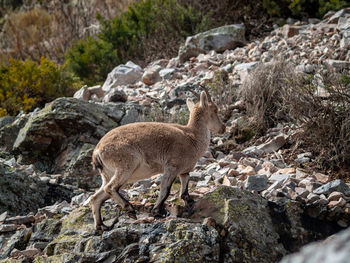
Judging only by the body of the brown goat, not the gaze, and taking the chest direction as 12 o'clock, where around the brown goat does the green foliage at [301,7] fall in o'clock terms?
The green foliage is roughly at 10 o'clock from the brown goat.

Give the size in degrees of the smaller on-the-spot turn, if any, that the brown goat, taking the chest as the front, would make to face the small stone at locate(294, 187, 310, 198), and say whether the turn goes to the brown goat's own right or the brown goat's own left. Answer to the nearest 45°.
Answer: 0° — it already faces it

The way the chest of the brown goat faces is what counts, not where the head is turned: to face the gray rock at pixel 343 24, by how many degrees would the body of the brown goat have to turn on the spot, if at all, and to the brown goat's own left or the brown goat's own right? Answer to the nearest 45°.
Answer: approximately 45° to the brown goat's own left

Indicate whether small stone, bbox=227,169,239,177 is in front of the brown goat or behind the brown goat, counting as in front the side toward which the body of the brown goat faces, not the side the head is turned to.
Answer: in front

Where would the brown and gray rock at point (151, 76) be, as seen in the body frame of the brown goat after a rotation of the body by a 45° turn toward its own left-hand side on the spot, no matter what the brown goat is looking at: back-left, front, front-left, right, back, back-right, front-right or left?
front-left

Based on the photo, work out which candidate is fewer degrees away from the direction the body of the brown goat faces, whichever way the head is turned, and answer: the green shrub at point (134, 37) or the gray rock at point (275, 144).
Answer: the gray rock

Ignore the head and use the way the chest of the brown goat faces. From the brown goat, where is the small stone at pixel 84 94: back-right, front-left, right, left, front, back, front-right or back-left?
left

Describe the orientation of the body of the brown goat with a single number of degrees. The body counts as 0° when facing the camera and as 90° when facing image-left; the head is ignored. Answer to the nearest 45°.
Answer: approximately 270°

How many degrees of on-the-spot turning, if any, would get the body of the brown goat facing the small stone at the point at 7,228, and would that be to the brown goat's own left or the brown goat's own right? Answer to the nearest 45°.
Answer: approximately 180°

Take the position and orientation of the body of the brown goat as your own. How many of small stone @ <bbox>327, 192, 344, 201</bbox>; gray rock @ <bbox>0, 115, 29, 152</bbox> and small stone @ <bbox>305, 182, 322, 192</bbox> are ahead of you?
2

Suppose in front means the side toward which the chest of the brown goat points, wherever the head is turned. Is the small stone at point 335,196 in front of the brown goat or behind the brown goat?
in front

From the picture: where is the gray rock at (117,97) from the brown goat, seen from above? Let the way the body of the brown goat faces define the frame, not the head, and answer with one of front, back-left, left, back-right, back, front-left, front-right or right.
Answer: left

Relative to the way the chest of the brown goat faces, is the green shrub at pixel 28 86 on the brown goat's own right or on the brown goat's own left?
on the brown goat's own left

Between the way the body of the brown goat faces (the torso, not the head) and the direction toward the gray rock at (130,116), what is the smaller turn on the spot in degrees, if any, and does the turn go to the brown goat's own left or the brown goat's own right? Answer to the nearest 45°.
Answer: approximately 90° to the brown goat's own left
